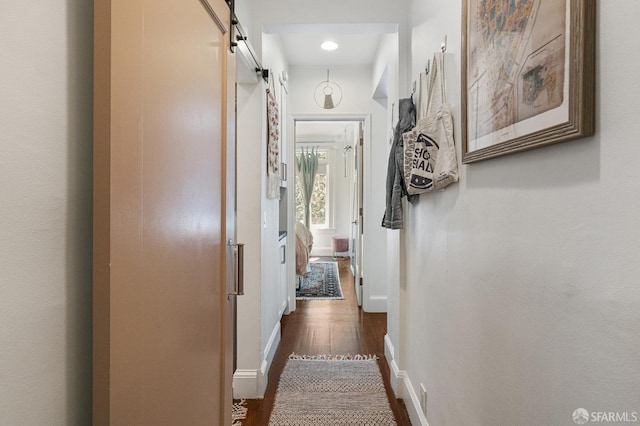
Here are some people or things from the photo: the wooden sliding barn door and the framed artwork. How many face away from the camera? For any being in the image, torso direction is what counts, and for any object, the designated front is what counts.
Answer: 0

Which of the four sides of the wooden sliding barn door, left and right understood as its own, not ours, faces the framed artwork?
front

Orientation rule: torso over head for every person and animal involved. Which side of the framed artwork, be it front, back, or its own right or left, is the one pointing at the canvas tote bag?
right

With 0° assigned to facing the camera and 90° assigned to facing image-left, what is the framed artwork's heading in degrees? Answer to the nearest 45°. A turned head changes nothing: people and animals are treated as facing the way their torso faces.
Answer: approximately 45°

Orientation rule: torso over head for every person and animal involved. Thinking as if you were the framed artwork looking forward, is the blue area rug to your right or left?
on your right

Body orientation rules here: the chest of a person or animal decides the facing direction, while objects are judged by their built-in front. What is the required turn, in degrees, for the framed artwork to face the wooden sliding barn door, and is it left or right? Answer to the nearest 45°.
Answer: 0° — it already faces it

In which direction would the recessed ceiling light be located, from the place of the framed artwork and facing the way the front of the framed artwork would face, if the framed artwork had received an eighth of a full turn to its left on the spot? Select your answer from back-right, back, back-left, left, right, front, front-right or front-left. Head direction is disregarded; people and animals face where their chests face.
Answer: back-right

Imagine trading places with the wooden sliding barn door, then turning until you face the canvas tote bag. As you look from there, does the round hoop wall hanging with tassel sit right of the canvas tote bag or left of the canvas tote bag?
left

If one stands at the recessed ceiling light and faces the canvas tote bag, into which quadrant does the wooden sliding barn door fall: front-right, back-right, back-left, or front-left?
front-right

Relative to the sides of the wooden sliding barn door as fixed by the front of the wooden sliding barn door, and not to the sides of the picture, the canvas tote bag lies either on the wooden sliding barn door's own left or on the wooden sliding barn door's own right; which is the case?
on the wooden sliding barn door's own left

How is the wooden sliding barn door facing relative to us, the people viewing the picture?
facing the viewer and to the right of the viewer
